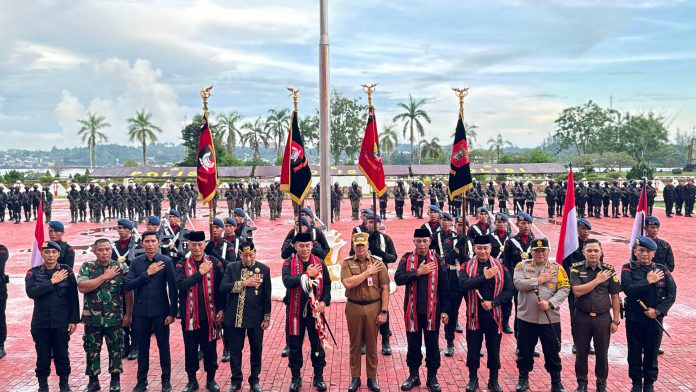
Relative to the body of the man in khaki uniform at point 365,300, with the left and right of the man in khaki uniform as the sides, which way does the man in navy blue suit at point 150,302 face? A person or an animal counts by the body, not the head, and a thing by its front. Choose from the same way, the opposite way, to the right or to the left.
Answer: the same way

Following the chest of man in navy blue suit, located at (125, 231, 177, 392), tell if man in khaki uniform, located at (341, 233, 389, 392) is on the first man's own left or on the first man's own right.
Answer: on the first man's own left

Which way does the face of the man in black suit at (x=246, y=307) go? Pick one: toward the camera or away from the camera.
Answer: toward the camera

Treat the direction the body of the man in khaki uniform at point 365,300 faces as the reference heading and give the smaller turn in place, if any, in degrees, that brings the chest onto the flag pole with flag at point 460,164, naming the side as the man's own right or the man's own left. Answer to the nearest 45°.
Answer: approximately 135° to the man's own left

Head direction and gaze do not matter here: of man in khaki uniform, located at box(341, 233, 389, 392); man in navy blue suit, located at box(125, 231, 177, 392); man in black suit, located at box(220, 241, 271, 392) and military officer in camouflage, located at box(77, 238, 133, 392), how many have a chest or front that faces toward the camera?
4

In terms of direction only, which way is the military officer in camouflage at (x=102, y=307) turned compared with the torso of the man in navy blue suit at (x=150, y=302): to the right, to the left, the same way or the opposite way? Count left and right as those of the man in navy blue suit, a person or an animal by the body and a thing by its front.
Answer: the same way

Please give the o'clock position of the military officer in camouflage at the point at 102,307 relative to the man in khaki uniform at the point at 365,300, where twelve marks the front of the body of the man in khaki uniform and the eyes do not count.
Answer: The military officer in camouflage is roughly at 3 o'clock from the man in khaki uniform.

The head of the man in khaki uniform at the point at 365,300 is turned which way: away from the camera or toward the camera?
toward the camera

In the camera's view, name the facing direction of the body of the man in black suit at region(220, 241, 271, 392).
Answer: toward the camera

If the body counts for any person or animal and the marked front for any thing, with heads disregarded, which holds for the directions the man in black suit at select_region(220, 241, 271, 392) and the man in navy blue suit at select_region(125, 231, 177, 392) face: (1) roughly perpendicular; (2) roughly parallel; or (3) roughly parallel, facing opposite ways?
roughly parallel

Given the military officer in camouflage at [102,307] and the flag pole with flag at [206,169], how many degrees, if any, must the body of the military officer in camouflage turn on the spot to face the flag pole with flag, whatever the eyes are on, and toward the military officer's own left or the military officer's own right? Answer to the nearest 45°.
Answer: approximately 135° to the military officer's own left

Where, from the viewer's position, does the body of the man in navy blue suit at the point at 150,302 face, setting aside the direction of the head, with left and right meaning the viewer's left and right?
facing the viewer

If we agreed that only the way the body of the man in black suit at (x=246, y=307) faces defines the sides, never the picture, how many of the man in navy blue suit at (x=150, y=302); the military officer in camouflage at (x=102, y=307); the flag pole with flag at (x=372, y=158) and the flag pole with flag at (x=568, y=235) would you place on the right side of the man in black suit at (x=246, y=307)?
2

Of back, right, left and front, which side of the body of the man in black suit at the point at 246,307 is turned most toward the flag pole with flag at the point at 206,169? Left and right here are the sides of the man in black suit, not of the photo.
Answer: back

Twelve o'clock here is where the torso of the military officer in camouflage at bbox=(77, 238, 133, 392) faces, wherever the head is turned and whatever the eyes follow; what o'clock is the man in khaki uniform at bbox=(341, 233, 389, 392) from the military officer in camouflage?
The man in khaki uniform is roughly at 10 o'clock from the military officer in camouflage.

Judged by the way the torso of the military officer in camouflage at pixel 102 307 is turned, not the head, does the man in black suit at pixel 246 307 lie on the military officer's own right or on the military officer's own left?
on the military officer's own left

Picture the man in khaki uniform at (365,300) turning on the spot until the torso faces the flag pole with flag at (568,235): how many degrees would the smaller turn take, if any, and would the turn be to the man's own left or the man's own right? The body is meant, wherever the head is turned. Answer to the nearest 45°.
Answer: approximately 90° to the man's own left

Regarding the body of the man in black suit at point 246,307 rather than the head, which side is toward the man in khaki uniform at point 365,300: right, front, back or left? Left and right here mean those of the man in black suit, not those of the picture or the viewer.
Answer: left
